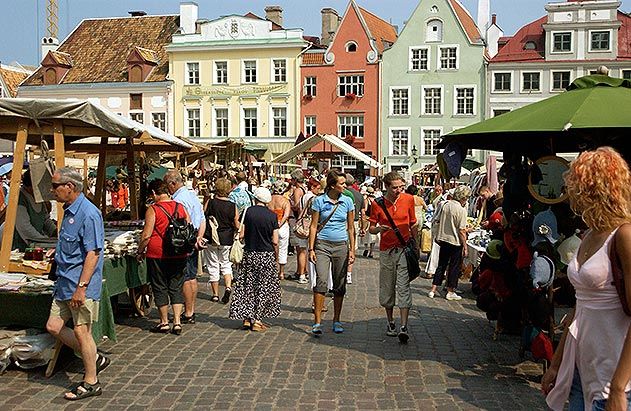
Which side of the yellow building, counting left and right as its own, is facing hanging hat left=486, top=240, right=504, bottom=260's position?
front

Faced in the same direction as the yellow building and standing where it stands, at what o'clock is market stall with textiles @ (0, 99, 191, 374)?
The market stall with textiles is roughly at 12 o'clock from the yellow building.

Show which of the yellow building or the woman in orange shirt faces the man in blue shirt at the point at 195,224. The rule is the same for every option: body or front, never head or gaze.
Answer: the yellow building

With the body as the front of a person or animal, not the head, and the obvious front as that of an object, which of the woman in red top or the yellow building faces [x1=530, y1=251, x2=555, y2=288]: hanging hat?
the yellow building

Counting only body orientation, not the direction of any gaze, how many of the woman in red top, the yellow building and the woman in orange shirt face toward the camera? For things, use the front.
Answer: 2

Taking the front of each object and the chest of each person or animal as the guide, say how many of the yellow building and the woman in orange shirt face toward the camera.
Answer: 2

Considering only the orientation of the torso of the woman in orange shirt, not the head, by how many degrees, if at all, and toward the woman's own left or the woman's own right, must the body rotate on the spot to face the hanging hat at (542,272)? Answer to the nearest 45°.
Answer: approximately 45° to the woman's own left

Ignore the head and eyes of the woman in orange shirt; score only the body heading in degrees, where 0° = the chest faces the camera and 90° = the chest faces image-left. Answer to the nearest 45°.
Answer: approximately 0°

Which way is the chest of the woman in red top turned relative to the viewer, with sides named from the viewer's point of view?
facing away from the viewer and to the left of the viewer
